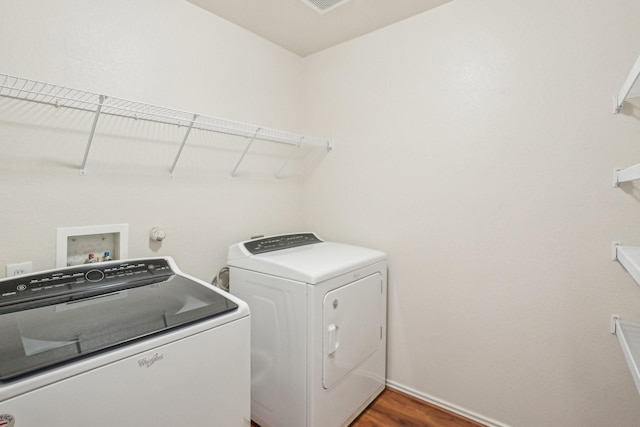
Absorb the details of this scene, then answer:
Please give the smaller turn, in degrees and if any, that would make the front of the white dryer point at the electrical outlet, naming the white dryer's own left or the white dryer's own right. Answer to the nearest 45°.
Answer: approximately 135° to the white dryer's own right

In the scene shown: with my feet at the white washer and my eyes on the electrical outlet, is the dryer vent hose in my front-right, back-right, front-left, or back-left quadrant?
front-right

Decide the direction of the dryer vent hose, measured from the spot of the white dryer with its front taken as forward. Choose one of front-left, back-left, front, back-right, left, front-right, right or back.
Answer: back

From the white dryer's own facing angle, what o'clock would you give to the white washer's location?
The white washer is roughly at 3 o'clock from the white dryer.
